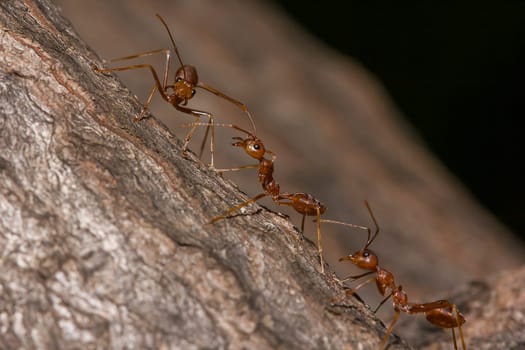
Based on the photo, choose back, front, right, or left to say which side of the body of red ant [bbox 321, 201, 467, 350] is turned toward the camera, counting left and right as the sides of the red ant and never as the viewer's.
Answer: left
